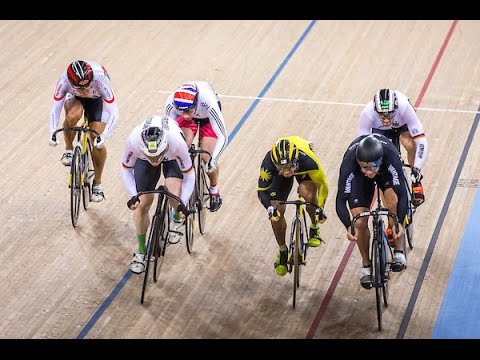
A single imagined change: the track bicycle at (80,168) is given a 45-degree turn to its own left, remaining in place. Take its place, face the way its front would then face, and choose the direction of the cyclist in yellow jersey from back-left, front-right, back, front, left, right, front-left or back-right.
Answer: front

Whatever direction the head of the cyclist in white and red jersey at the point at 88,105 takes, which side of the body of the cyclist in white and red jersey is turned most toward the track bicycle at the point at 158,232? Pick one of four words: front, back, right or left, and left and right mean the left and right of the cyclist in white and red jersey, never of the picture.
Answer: front

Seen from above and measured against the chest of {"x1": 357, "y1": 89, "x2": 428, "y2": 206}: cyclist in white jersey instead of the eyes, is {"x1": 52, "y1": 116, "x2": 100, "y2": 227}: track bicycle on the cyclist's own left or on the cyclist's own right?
on the cyclist's own right

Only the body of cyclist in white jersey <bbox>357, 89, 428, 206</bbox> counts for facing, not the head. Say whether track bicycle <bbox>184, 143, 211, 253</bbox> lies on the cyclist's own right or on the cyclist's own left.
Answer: on the cyclist's own right

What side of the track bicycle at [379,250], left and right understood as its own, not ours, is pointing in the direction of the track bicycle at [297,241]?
right

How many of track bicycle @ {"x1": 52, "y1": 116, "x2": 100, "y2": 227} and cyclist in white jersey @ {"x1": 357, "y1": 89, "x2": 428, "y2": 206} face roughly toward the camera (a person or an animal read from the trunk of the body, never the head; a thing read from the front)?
2

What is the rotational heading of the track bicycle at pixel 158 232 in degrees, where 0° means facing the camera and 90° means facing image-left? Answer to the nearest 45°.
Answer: approximately 0°

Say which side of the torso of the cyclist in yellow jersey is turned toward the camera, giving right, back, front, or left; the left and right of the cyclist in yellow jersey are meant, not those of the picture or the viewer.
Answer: front

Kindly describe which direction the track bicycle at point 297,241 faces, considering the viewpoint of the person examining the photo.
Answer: facing the viewer

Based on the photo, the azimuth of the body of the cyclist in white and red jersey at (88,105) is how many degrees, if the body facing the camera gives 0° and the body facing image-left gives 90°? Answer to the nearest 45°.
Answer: approximately 0°

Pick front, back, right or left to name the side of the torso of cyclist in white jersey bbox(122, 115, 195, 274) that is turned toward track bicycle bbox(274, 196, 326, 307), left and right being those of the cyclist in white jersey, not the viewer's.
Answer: left

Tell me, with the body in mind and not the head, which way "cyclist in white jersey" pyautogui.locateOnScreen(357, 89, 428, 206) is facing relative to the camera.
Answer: toward the camera
